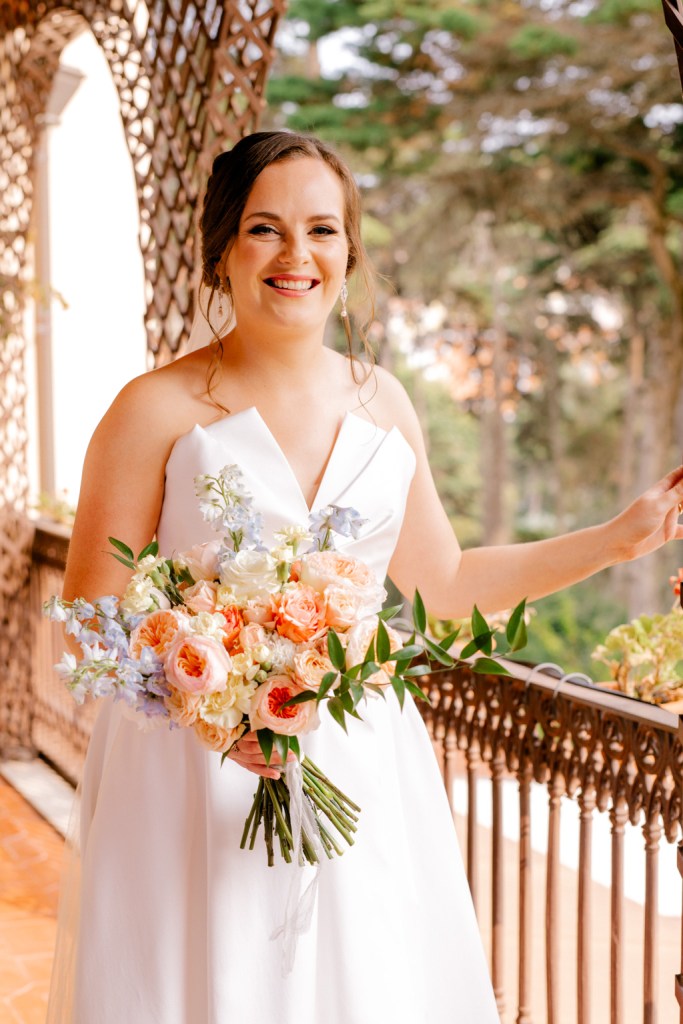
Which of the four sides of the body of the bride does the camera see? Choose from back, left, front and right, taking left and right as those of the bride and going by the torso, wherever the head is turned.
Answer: front

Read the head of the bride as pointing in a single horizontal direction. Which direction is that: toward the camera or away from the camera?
toward the camera
